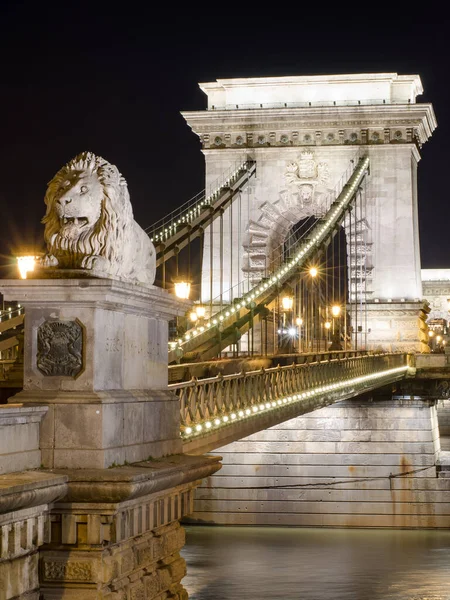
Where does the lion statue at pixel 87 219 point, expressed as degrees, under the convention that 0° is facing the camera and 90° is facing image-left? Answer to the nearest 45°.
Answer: approximately 45°
